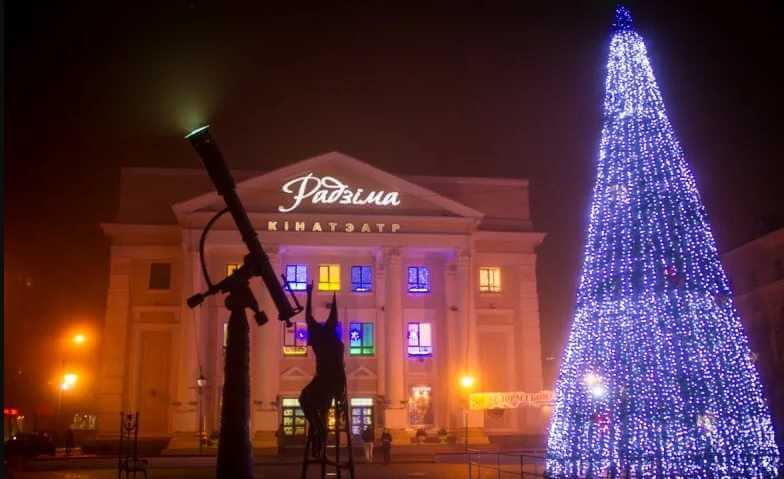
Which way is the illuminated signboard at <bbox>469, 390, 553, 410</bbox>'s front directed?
toward the camera

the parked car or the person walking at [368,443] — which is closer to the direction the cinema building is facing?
the person walking

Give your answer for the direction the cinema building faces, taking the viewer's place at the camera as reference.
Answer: facing the viewer

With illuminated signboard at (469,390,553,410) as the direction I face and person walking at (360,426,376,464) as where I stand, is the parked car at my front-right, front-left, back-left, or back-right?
back-left

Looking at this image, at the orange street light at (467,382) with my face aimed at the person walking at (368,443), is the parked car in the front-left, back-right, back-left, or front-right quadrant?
front-right

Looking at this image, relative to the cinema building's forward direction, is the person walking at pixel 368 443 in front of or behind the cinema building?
in front

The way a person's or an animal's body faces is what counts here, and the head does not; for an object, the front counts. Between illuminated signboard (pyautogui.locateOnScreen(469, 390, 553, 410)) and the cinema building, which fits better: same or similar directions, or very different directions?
same or similar directions

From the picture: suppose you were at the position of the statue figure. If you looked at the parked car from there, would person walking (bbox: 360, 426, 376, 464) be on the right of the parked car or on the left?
right
